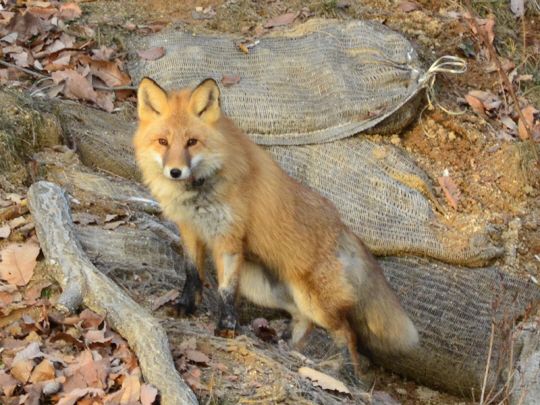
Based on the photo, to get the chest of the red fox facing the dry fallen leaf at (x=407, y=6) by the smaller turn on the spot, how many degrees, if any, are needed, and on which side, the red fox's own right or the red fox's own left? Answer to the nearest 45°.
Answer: approximately 135° to the red fox's own right

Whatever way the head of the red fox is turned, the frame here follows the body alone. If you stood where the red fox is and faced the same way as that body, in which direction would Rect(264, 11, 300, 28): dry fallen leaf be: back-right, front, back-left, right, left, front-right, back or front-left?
back-right

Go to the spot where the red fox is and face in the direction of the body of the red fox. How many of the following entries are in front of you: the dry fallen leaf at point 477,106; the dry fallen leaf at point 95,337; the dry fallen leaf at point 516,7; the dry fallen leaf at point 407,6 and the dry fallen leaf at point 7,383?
2

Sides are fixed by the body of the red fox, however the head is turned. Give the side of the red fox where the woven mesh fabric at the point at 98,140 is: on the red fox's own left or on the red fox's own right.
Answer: on the red fox's own right

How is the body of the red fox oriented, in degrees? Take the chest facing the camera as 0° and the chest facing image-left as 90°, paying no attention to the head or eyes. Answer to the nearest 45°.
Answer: approximately 45°

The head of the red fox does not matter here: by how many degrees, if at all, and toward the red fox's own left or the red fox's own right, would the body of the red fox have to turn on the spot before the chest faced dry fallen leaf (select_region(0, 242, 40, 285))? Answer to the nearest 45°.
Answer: approximately 45° to the red fox's own right

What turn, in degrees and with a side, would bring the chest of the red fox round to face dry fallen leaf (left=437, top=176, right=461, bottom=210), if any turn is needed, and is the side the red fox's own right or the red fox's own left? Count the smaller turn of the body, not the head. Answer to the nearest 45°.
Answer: approximately 180°

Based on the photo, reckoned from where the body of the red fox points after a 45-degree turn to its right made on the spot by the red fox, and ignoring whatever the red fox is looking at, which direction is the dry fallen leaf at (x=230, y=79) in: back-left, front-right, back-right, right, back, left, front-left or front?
right

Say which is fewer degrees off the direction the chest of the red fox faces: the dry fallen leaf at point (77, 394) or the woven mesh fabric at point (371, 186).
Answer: the dry fallen leaf

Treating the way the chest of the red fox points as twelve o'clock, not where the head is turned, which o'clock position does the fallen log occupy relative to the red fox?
The fallen log is roughly at 12 o'clock from the red fox.

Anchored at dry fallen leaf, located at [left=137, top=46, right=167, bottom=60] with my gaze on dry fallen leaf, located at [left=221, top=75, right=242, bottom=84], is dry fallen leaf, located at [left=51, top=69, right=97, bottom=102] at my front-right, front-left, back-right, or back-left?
back-right

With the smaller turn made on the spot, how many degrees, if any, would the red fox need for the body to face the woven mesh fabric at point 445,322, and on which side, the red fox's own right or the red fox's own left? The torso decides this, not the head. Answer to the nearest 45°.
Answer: approximately 180°

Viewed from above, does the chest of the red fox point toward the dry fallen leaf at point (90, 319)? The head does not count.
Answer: yes
